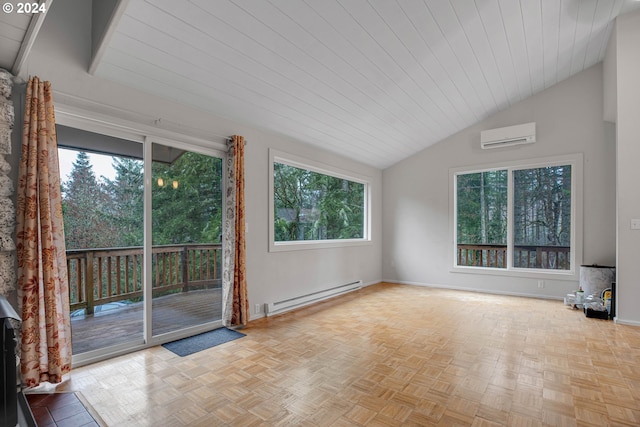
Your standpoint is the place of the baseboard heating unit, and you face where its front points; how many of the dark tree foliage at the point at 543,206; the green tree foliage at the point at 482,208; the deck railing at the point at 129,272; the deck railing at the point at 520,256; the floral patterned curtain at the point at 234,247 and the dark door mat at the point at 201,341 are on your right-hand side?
3

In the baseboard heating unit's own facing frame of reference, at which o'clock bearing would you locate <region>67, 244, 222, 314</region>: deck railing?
The deck railing is roughly at 5 o'clock from the baseboard heating unit.

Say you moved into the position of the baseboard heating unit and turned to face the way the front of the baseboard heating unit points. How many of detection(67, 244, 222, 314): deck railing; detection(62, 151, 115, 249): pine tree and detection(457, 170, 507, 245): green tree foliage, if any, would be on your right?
2

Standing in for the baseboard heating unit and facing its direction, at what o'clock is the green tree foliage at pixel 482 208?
The green tree foliage is roughly at 10 o'clock from the baseboard heating unit.

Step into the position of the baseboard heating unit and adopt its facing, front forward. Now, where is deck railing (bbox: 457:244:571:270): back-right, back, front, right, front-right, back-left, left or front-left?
front-left

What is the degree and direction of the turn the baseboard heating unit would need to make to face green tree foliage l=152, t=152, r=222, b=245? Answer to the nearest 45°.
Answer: approximately 90° to its right

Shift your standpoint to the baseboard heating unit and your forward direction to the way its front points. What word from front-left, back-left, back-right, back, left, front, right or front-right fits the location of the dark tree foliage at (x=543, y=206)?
front-left

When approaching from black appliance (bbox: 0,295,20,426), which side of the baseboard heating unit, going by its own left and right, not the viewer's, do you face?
right

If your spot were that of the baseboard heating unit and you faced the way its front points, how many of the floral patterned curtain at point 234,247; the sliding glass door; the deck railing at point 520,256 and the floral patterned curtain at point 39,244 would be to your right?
3

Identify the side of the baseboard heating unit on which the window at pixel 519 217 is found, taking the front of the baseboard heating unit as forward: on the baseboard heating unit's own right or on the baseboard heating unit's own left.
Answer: on the baseboard heating unit's own left

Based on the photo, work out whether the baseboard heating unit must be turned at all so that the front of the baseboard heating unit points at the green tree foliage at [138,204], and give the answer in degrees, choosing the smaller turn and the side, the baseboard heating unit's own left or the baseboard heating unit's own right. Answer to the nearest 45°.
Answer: approximately 180°

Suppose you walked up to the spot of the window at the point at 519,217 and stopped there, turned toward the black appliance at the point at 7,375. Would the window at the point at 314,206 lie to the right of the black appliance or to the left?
right

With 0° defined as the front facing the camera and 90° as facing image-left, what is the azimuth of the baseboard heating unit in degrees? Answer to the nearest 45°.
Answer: approximately 315°

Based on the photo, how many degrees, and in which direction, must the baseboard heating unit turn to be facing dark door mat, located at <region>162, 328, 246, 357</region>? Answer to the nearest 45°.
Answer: approximately 90° to its right
